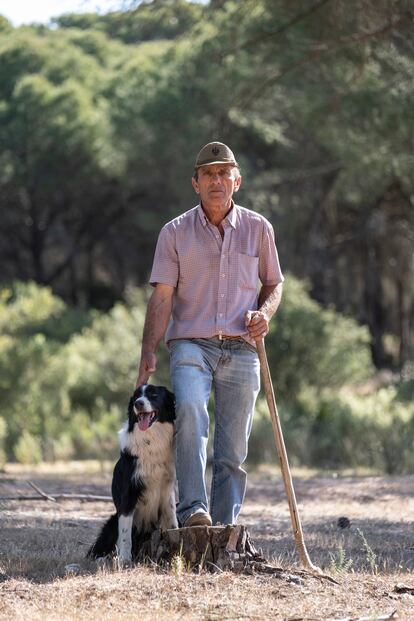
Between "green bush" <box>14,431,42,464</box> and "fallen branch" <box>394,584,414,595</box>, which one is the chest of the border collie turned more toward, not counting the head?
the fallen branch

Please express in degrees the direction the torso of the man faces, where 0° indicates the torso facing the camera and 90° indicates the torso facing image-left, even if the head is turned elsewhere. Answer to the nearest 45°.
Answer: approximately 0°

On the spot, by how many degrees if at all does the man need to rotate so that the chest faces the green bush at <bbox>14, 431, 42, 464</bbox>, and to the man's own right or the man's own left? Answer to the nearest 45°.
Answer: approximately 180°

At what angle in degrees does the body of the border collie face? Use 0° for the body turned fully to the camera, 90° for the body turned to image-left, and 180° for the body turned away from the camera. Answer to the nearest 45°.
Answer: approximately 315°
